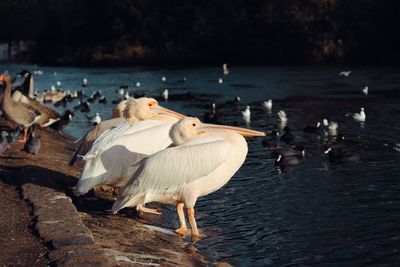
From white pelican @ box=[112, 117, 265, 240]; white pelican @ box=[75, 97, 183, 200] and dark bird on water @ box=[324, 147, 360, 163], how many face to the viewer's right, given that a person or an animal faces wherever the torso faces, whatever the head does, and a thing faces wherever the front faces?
2

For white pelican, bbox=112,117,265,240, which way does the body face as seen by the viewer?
to the viewer's right

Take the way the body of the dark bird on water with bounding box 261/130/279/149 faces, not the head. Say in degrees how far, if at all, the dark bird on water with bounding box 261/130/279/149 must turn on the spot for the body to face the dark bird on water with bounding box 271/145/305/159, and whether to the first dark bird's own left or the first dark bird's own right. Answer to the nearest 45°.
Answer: approximately 90° to the first dark bird's own right

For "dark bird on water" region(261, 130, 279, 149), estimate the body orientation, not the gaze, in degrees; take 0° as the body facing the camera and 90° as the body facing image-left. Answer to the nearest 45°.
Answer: approximately 270°

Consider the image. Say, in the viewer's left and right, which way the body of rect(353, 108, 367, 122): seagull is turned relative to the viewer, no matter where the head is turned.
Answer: facing to the right of the viewer

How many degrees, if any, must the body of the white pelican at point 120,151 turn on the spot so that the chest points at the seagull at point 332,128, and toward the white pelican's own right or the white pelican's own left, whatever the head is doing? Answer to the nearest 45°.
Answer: approximately 45° to the white pelican's own left

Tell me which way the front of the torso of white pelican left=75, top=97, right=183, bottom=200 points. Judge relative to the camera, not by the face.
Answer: to the viewer's right

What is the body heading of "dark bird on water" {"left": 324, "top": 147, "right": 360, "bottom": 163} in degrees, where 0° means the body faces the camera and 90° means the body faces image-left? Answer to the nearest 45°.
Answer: approximately 90°

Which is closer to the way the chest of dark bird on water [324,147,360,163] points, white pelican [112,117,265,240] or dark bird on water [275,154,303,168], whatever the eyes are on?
the dark bird on water
